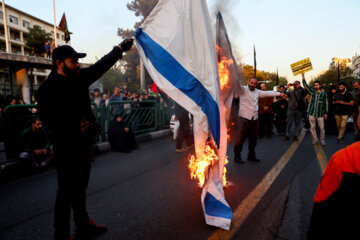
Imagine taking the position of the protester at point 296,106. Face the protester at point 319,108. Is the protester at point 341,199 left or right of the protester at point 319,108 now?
right

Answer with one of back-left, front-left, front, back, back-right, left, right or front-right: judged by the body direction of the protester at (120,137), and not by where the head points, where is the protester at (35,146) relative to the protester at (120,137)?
right

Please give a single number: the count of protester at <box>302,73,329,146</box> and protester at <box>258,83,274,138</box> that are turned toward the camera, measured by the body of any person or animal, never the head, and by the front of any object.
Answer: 2

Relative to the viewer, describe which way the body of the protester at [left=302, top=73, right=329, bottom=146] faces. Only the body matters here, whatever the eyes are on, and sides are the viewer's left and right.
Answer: facing the viewer

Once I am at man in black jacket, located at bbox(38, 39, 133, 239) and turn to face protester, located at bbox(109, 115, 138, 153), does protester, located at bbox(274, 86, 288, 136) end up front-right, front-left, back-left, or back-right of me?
front-right

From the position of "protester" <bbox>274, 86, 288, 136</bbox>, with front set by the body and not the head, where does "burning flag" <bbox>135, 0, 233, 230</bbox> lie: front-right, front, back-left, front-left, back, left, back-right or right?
front

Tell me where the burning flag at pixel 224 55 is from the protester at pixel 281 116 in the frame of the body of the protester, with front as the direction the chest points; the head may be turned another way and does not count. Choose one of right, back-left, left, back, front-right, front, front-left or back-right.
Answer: front

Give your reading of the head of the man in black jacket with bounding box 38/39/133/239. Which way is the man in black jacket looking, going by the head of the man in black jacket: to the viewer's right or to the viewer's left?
to the viewer's right

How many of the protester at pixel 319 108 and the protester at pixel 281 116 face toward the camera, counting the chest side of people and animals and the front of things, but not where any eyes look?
2

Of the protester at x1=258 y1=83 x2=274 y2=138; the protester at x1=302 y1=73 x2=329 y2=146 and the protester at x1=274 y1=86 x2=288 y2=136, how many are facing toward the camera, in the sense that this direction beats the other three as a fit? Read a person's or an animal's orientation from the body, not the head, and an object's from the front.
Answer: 3

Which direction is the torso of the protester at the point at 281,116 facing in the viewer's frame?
toward the camera

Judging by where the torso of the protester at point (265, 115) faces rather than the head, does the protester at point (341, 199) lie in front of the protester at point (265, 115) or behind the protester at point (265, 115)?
in front
